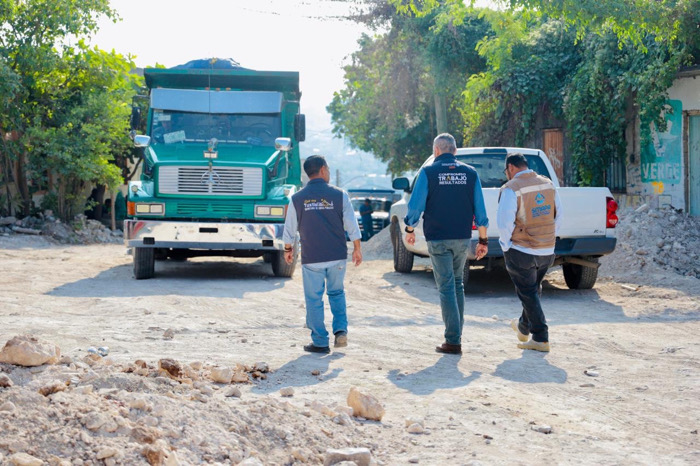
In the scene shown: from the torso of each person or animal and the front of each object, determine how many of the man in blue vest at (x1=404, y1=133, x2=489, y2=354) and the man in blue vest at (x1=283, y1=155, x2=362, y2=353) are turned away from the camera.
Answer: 2

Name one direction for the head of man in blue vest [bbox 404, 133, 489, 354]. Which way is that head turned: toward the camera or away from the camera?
away from the camera

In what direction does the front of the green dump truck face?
toward the camera

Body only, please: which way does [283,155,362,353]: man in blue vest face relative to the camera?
away from the camera

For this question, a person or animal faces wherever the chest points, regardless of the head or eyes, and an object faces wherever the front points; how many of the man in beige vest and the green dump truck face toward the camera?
1

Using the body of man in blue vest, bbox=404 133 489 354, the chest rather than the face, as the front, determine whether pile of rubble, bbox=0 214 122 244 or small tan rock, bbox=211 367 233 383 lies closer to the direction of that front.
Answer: the pile of rubble

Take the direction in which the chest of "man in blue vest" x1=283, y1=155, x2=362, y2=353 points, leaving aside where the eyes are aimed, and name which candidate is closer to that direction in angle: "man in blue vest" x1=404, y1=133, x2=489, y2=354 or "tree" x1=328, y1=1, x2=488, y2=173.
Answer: the tree

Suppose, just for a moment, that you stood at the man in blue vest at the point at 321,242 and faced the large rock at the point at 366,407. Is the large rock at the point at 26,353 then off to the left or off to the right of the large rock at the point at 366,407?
right

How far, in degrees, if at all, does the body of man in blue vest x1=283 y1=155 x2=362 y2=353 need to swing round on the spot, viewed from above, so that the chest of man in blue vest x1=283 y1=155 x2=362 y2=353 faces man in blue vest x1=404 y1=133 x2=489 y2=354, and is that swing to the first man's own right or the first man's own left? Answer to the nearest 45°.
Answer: approximately 90° to the first man's own right

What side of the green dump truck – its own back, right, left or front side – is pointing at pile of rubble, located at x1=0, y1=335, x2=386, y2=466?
front

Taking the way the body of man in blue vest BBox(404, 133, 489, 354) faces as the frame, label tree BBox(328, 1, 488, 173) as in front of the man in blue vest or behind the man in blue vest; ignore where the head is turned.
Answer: in front

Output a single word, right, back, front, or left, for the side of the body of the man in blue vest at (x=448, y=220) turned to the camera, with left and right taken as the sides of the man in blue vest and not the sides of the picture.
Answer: back

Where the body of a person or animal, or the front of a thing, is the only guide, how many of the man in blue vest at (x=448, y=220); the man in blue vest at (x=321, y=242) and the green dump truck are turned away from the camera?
2

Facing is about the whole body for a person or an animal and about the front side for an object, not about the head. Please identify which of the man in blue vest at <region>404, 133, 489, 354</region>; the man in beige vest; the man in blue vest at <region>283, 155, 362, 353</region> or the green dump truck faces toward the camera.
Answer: the green dump truck

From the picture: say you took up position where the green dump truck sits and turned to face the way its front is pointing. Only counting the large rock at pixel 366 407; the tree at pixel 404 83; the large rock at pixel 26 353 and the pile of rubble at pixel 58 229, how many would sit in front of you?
2

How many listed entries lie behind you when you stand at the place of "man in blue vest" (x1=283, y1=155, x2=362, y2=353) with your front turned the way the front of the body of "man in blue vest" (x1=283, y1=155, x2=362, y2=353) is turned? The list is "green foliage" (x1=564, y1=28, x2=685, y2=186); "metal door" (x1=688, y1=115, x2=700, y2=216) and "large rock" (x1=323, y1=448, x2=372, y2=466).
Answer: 1

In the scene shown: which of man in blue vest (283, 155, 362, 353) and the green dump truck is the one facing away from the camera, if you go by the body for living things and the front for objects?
the man in blue vest

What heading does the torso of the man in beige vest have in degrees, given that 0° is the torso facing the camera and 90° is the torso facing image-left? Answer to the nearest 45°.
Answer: approximately 135°
